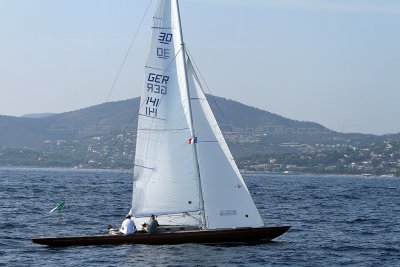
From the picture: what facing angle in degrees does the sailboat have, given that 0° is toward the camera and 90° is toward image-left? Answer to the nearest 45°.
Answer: approximately 270°
